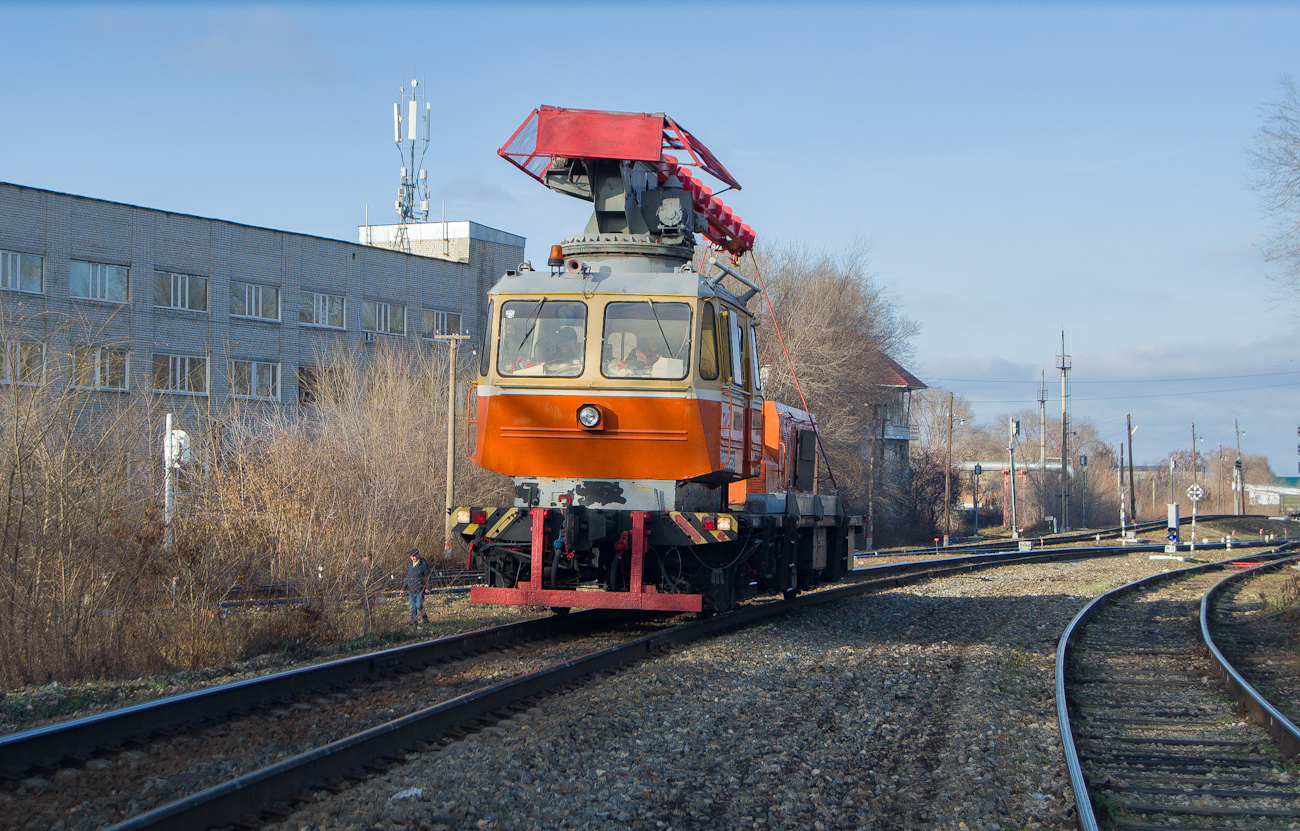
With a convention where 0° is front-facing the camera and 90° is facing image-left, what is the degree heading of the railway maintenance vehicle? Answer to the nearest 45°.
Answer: approximately 0°

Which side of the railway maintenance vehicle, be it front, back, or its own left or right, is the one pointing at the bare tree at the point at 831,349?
back

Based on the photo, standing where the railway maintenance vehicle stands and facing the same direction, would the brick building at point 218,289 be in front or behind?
behind

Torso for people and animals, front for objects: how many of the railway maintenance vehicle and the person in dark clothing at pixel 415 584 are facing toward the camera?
2

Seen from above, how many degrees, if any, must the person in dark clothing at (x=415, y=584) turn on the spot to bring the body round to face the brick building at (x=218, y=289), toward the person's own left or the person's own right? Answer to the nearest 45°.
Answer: approximately 180°

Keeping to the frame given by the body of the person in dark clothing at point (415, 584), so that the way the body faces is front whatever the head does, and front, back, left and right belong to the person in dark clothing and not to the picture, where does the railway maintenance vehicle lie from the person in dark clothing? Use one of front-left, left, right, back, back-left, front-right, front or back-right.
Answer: front-left
